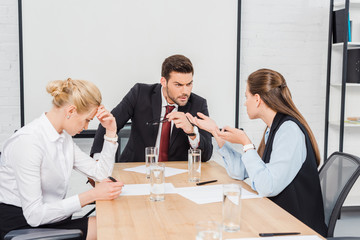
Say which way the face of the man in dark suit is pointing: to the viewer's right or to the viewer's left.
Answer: to the viewer's right

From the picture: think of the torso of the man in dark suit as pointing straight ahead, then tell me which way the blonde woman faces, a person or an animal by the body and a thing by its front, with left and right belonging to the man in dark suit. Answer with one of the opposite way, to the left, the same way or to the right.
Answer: to the left

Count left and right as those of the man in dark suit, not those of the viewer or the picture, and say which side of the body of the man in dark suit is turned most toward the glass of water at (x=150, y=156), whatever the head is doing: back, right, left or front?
front

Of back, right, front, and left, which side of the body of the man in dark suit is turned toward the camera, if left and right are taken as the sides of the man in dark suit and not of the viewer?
front

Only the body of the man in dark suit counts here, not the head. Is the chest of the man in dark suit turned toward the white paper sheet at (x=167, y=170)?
yes

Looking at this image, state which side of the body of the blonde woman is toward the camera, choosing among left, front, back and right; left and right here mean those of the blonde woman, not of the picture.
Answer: right

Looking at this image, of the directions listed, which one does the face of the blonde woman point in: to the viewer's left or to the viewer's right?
to the viewer's right

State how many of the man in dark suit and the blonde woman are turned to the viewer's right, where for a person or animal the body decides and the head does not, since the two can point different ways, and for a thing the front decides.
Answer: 1

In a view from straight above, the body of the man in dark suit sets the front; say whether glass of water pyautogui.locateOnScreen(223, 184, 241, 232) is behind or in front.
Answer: in front

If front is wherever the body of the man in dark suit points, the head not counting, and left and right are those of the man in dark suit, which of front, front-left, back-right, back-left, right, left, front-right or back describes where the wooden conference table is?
front
